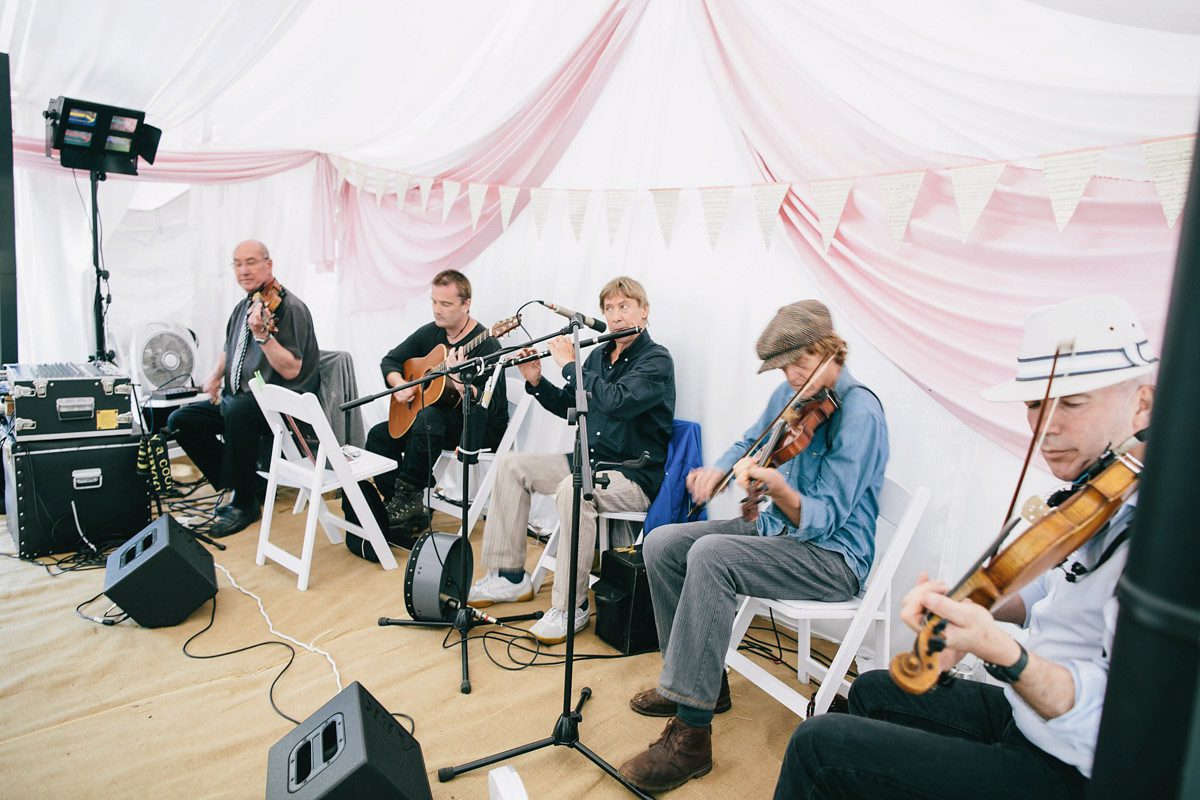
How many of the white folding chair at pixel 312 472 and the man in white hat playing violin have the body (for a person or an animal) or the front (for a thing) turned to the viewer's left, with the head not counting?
1

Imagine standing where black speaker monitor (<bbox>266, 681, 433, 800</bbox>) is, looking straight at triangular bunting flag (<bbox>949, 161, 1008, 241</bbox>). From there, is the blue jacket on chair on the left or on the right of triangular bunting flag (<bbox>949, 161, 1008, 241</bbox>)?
left

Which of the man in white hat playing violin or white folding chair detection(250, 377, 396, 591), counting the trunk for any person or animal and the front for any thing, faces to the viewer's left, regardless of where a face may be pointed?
the man in white hat playing violin

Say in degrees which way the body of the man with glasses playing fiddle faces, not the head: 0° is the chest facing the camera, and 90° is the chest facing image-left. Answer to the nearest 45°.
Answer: approximately 45°

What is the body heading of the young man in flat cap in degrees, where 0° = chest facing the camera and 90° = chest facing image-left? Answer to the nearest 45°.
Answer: approximately 45°

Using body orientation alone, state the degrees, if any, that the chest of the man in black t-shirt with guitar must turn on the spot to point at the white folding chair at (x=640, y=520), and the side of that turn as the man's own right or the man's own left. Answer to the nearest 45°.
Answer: approximately 90° to the man's own left

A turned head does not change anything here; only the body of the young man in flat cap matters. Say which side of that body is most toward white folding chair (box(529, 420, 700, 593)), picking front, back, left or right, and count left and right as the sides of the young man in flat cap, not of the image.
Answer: right

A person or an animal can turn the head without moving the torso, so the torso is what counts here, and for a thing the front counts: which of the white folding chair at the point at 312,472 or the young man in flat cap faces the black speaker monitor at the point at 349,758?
the young man in flat cap

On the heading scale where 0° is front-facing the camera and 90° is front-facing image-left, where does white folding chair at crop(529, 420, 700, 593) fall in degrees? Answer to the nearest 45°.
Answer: approximately 45°

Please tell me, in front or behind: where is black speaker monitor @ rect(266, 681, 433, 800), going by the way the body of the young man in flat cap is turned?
in front

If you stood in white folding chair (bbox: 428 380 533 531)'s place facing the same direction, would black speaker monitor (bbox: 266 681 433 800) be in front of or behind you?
in front
